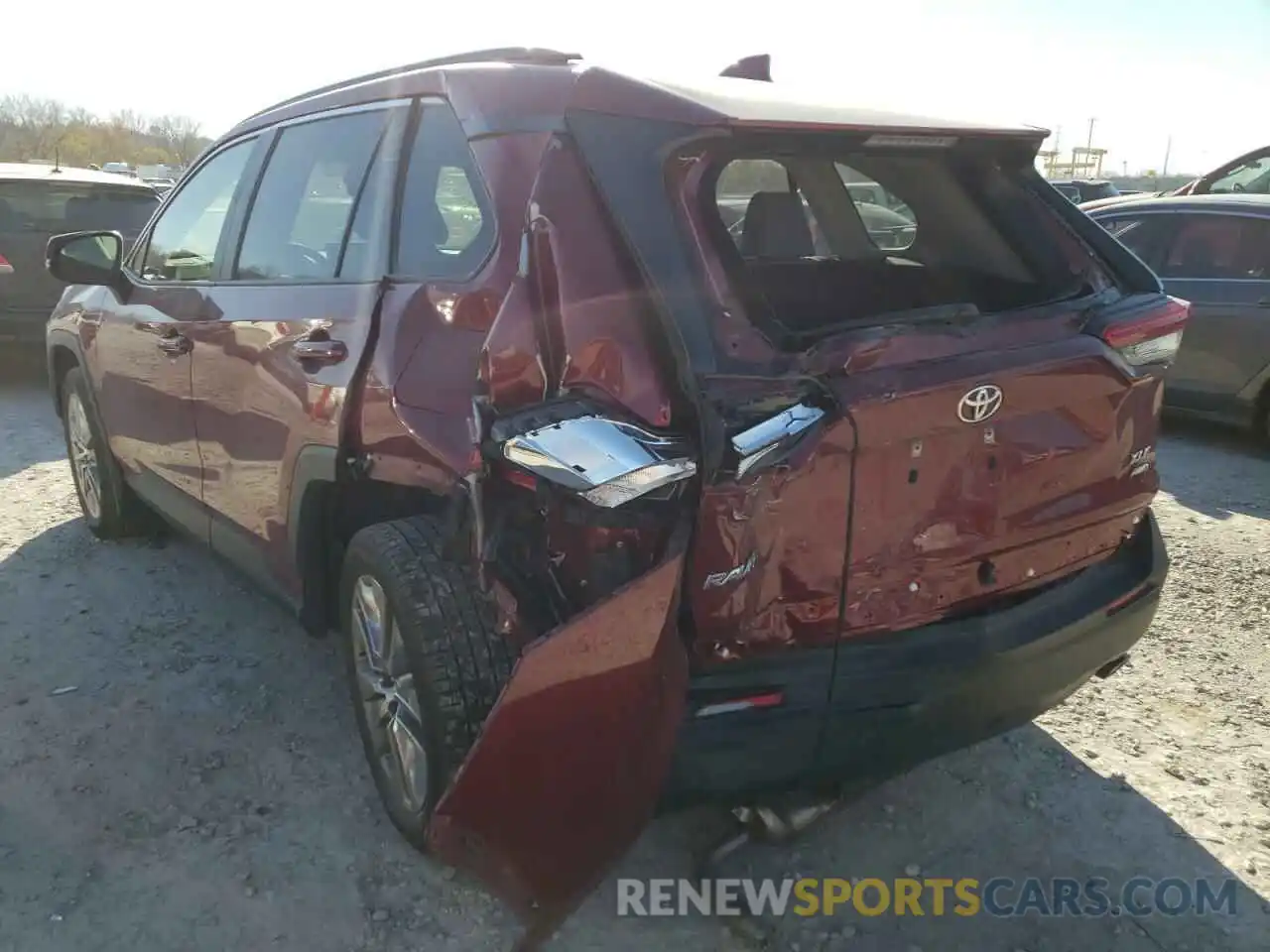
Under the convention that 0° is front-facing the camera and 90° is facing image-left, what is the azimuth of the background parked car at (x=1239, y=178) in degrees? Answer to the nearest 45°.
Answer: approximately 90°

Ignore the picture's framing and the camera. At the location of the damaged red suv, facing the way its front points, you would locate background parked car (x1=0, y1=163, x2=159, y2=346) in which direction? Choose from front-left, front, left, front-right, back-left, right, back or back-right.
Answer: front

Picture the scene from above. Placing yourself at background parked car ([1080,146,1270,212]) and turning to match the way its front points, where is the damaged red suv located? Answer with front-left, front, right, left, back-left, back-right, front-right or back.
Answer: left

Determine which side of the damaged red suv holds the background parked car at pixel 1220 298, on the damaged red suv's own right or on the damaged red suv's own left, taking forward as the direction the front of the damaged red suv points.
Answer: on the damaged red suv's own right

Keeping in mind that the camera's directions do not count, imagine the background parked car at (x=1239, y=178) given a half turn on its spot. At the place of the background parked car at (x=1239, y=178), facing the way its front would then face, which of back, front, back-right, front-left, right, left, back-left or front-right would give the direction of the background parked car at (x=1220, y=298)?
right

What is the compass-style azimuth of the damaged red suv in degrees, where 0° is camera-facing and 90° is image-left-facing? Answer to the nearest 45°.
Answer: approximately 135°

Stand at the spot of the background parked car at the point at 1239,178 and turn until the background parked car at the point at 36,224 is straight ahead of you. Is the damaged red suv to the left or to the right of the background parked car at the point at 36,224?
left

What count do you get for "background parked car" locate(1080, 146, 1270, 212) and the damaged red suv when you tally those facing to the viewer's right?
0
